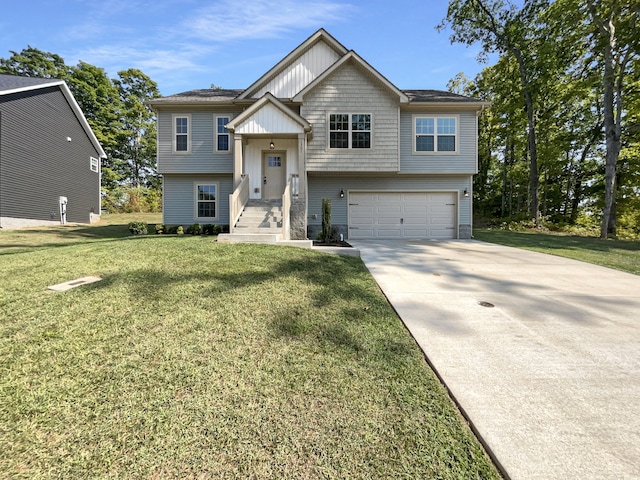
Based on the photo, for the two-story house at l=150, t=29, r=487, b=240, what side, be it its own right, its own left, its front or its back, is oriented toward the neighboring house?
right

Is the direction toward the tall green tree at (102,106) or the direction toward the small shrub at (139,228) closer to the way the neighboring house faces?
the small shrub

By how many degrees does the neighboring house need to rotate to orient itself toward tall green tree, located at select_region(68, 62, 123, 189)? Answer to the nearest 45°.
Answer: approximately 135° to its right

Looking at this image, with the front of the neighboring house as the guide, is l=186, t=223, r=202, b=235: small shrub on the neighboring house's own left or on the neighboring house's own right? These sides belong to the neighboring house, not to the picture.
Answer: on the neighboring house's own left

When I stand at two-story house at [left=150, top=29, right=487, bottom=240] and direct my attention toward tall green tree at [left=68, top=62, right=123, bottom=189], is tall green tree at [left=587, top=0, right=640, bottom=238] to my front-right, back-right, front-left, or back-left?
back-right

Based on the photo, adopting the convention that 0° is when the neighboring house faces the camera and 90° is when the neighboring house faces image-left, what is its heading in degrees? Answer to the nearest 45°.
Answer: approximately 45°

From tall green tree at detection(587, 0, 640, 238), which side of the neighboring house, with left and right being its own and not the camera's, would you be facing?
left

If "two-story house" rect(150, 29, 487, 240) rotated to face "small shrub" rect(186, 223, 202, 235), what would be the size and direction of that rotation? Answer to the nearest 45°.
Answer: approximately 90° to its right

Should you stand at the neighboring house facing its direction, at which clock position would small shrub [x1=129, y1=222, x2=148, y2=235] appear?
The small shrub is roughly at 10 o'clock from the neighboring house.

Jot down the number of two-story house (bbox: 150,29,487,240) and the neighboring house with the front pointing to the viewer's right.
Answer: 0

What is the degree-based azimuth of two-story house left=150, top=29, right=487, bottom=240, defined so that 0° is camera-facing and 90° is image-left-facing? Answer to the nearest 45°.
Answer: approximately 0°

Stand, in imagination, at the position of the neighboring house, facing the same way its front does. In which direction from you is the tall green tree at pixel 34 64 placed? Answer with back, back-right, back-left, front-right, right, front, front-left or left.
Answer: back-right

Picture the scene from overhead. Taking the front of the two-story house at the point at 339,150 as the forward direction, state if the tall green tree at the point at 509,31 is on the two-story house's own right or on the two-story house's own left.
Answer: on the two-story house's own left
